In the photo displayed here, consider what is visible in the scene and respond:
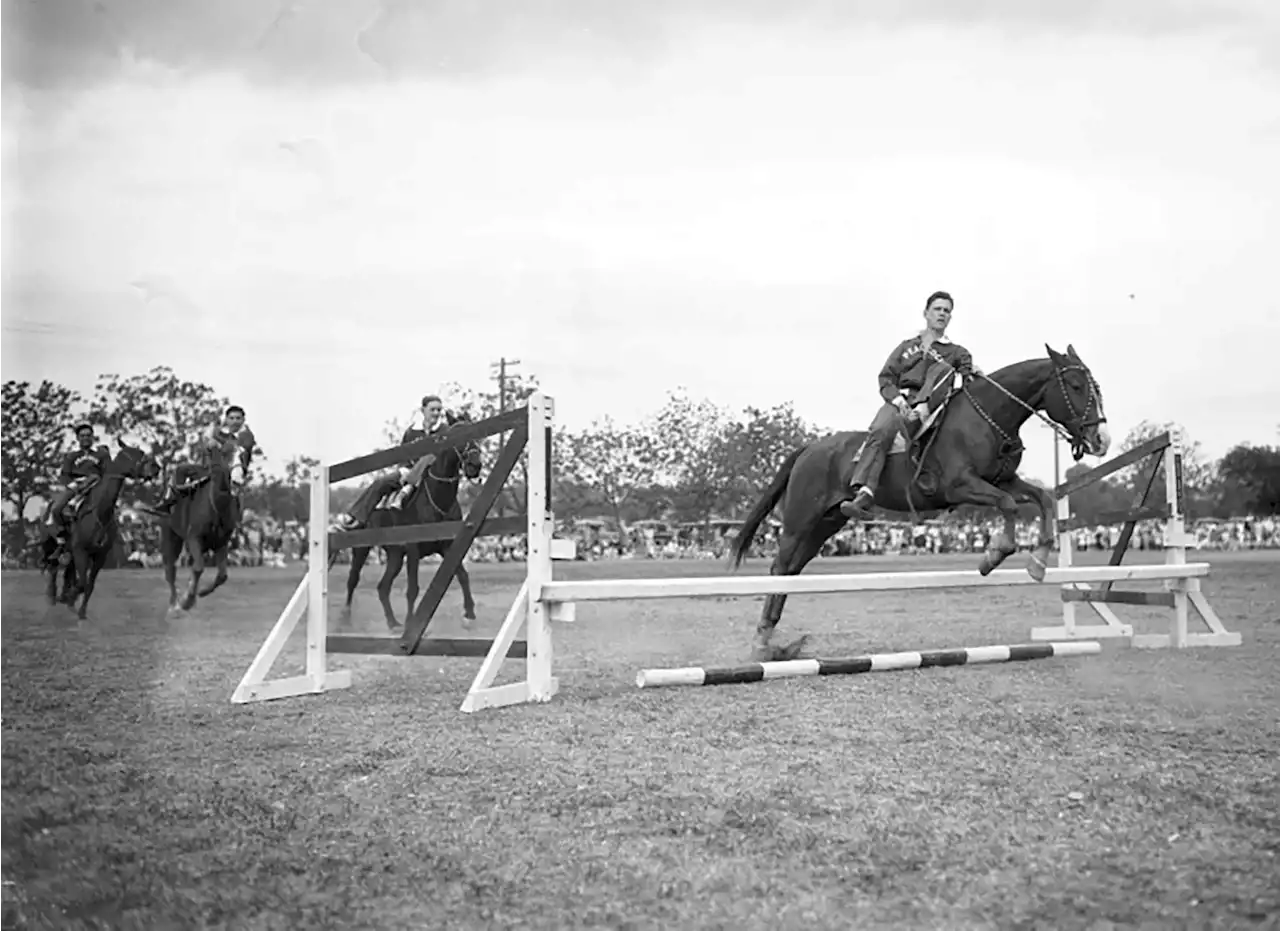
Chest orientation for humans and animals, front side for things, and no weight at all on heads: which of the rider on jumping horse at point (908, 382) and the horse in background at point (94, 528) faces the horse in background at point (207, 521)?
the horse in background at point (94, 528)

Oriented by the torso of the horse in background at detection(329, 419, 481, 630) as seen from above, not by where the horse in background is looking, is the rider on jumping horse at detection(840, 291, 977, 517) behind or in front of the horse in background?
in front

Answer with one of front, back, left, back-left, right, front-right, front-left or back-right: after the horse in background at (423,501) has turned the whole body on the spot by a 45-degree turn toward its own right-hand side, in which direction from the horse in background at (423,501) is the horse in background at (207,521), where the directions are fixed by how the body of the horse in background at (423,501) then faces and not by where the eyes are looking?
back-right

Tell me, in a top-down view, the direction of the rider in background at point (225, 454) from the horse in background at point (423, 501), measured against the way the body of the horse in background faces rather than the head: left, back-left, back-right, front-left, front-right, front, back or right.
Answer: back

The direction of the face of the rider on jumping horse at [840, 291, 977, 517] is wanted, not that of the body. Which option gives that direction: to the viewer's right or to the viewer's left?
to the viewer's right

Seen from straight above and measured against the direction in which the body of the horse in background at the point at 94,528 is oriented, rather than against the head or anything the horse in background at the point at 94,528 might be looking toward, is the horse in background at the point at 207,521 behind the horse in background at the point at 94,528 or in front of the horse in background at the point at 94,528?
in front

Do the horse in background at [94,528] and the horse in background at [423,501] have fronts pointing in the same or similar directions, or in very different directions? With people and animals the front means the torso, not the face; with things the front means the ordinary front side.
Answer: same or similar directions

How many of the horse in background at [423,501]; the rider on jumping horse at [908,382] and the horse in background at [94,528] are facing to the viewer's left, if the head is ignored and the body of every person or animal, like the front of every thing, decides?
0

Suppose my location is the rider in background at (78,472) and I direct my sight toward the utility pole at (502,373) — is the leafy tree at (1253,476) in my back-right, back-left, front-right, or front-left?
front-right

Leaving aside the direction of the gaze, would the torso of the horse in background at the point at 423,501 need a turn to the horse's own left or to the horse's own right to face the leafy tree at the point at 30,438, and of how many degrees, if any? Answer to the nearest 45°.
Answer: approximately 135° to the horse's own right

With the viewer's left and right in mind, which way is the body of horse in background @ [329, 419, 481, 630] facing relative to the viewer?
facing the viewer and to the right of the viewer

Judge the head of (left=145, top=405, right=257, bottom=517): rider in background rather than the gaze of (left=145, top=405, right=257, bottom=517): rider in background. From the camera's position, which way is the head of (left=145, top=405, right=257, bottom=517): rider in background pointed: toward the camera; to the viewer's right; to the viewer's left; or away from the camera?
toward the camera

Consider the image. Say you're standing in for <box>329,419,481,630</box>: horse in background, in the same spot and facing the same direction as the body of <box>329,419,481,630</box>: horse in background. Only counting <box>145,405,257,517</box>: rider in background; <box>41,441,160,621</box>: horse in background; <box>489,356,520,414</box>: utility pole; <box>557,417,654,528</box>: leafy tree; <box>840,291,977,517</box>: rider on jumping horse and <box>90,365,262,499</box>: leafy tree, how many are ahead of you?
1

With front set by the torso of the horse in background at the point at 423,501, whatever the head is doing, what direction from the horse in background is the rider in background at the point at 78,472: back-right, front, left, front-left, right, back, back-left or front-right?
back

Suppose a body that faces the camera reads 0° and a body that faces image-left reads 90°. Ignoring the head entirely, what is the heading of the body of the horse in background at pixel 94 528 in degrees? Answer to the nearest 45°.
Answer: approximately 315°

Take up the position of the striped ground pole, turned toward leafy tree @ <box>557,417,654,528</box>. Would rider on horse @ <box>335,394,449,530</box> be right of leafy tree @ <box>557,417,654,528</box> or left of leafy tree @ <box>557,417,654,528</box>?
left

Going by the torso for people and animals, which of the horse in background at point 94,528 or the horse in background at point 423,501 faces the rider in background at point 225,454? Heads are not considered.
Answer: the horse in background at point 94,528

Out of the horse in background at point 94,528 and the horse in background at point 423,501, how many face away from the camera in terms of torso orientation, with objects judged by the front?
0

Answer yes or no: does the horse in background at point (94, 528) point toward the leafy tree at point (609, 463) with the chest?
no
